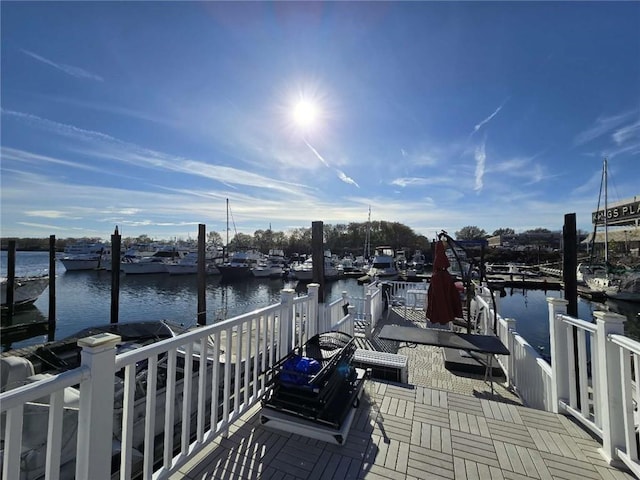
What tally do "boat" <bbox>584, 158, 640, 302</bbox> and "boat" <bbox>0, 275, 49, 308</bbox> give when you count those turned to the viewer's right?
1

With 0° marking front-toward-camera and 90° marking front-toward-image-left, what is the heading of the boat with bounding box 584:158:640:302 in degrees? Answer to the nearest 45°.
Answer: approximately 90°

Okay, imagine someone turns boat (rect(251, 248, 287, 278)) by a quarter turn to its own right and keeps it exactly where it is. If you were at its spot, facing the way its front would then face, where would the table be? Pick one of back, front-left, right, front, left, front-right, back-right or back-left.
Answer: back-left

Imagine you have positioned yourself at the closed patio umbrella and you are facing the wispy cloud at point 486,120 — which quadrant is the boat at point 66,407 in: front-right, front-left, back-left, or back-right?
back-left

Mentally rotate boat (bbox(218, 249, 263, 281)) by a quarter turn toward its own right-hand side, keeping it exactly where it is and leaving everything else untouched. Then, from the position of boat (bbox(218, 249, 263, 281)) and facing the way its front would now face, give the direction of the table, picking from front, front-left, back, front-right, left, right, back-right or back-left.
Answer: back-left

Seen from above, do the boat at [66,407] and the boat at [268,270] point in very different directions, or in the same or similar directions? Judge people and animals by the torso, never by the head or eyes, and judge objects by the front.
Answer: very different directions

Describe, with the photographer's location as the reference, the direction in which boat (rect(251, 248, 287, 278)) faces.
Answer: facing the viewer and to the left of the viewer

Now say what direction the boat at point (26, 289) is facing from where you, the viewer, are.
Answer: facing to the right of the viewer

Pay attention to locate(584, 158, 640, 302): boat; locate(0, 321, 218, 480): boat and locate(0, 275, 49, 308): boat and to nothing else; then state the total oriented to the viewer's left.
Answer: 1

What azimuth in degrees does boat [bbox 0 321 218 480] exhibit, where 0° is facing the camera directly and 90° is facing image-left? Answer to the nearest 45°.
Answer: approximately 225°

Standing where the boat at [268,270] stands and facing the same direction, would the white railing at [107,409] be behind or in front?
in front
